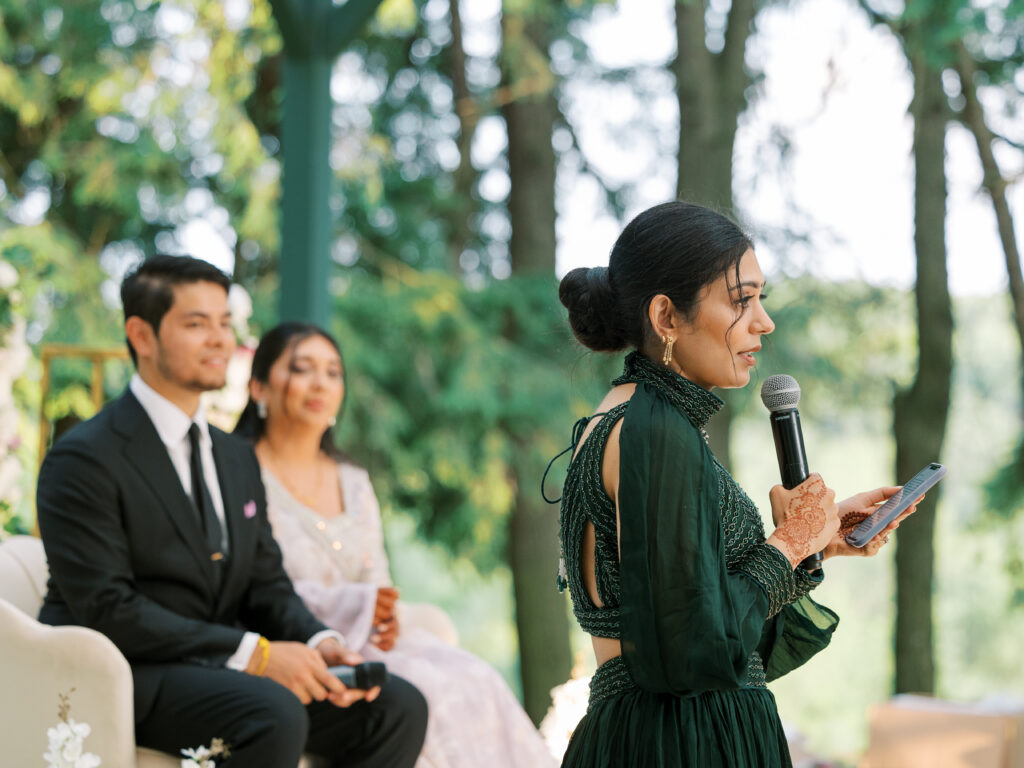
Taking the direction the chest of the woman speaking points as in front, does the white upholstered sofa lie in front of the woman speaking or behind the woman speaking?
behind

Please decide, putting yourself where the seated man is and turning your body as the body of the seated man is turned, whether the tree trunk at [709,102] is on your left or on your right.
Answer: on your left

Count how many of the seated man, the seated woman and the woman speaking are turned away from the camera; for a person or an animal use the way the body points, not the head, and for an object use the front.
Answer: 0

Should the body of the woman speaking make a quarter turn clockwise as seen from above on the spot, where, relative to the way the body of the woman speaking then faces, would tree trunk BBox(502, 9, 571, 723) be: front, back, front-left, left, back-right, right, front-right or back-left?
back

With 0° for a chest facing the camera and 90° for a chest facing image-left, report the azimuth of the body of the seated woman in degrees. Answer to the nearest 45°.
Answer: approximately 315°

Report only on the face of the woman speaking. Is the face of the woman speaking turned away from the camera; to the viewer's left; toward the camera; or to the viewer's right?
to the viewer's right

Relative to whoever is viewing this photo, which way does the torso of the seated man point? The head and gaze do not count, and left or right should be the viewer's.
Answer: facing the viewer and to the right of the viewer

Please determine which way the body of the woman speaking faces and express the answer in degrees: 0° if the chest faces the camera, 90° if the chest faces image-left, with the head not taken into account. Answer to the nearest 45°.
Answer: approximately 270°

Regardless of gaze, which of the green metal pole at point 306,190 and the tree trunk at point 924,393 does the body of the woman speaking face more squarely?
the tree trunk

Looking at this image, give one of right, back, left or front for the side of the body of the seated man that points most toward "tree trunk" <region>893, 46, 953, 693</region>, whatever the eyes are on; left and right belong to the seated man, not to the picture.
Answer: left
